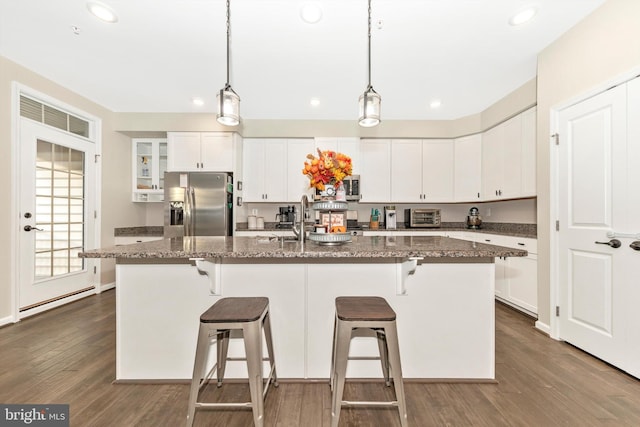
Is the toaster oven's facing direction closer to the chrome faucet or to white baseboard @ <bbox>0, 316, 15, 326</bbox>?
the chrome faucet

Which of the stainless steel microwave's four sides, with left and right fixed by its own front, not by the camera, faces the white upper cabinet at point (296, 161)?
right

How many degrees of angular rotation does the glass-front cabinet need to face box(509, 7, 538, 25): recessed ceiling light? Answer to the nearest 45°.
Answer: approximately 45° to its left

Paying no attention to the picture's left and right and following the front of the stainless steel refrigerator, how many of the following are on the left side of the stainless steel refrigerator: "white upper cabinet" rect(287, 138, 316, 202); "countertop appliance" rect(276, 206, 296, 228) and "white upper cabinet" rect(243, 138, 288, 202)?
3

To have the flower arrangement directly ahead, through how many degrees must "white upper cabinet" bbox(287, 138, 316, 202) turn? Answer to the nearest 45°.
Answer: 0° — it already faces it

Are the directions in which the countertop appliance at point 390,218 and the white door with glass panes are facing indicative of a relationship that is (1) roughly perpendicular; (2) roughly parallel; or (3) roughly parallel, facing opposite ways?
roughly perpendicular

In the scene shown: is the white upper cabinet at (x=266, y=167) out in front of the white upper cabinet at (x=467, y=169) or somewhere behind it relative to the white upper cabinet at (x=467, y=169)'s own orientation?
in front

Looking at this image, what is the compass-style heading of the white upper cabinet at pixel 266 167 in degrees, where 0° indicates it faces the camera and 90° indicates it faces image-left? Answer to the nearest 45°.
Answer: approximately 0°

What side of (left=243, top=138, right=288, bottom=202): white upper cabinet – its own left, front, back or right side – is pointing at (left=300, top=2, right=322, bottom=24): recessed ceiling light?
front

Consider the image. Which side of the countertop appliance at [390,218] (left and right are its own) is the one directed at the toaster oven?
left

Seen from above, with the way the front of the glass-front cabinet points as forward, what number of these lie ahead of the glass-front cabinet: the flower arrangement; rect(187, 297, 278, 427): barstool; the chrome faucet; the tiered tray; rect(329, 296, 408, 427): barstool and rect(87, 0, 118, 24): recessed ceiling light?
6

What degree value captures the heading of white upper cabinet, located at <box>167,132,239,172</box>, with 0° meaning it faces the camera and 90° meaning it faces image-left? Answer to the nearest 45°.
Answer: approximately 0°
